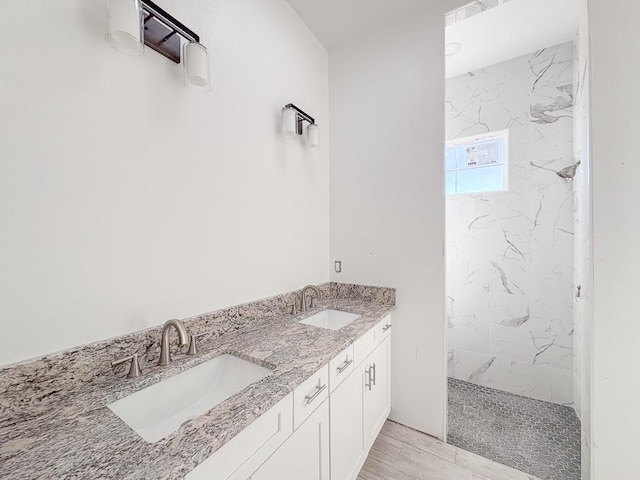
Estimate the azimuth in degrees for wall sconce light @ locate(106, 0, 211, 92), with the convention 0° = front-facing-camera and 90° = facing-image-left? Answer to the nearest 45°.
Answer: approximately 315°

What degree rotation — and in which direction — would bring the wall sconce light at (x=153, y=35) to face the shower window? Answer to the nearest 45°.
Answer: approximately 45° to its left
